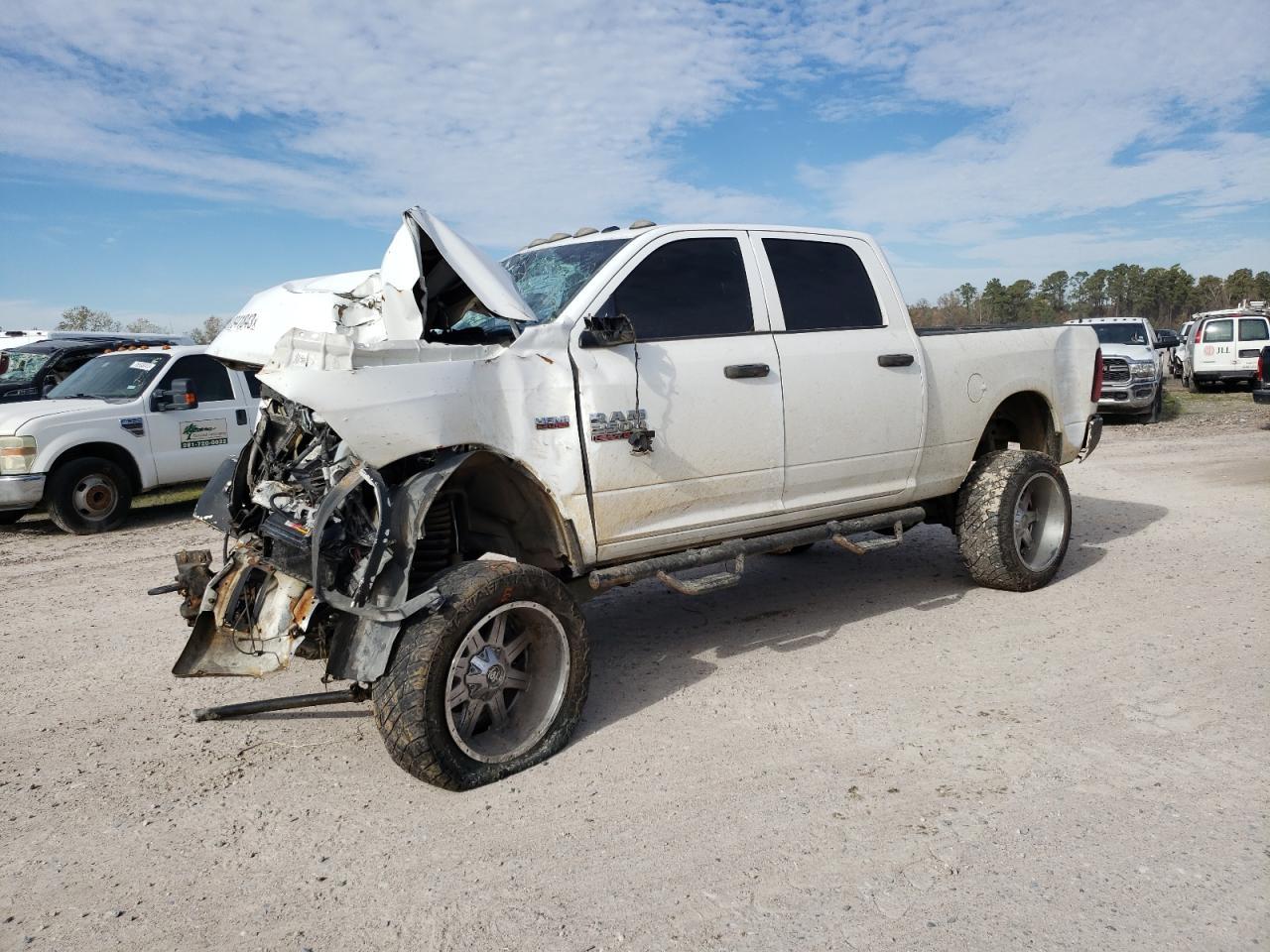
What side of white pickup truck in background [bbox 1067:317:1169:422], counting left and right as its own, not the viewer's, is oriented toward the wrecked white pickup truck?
front

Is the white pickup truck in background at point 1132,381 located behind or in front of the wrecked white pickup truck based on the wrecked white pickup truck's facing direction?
behind

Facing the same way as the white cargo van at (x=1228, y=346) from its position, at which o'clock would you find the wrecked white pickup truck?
The wrecked white pickup truck is roughly at 6 o'clock from the white cargo van.

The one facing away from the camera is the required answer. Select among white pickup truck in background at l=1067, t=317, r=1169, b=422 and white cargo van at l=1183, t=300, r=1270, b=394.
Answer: the white cargo van

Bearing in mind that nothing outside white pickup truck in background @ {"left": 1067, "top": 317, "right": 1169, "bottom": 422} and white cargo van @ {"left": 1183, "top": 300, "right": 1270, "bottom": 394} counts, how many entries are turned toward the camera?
1

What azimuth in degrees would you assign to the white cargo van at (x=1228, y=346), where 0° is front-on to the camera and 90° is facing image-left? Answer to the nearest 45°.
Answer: approximately 180°

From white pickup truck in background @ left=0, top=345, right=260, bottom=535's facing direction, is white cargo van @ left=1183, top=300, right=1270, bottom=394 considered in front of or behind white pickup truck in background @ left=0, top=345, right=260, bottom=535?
behind
